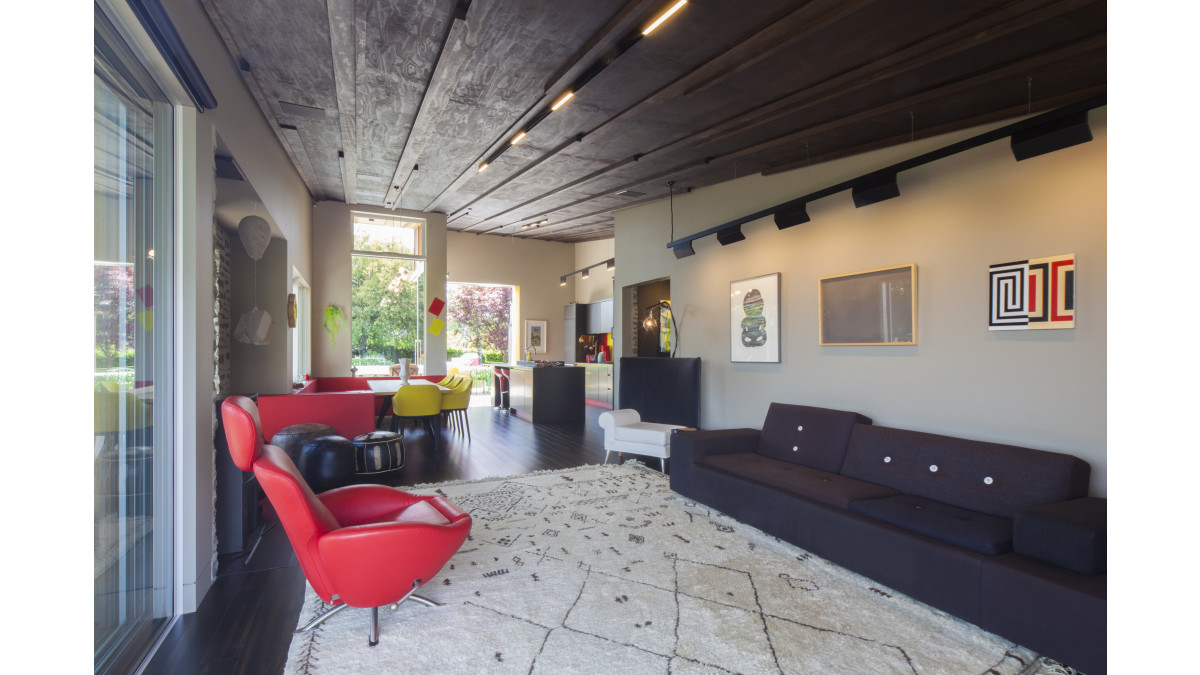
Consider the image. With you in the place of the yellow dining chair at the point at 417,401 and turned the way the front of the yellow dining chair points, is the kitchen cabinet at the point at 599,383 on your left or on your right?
on your right

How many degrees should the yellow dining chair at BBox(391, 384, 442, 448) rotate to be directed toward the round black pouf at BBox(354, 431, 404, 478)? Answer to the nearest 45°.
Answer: approximately 180°

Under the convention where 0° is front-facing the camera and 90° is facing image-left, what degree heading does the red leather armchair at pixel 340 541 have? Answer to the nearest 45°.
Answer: approximately 270°

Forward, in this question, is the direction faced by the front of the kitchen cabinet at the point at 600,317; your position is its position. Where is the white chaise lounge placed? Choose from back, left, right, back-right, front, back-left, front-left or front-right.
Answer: front-left

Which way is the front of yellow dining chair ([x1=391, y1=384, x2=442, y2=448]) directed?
away from the camera

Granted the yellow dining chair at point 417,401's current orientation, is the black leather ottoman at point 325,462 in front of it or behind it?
behind

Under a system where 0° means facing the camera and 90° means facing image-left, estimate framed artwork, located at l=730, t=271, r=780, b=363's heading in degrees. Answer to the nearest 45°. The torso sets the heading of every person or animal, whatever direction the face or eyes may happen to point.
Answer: approximately 45°

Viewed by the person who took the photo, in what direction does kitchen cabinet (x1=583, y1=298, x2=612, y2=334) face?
facing the viewer and to the left of the viewer

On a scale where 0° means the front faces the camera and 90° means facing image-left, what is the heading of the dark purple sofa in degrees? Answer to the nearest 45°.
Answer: approximately 45°

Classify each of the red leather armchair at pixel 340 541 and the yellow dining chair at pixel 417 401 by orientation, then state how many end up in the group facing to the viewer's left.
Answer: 0

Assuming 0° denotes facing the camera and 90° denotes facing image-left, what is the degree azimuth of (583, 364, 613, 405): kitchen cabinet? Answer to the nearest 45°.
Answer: approximately 45°

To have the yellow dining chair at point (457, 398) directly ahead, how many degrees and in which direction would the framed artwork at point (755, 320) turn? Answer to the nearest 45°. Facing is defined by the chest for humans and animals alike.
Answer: approximately 45° to its right

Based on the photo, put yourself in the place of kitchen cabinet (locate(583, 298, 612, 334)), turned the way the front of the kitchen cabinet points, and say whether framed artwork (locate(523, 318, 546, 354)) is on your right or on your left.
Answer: on your right

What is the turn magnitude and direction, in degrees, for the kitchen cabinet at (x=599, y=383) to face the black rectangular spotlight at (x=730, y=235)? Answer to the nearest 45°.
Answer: approximately 45° to its left

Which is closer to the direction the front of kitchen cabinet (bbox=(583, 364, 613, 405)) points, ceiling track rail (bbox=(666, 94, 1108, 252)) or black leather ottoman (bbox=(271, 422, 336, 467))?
the black leather ottoman
